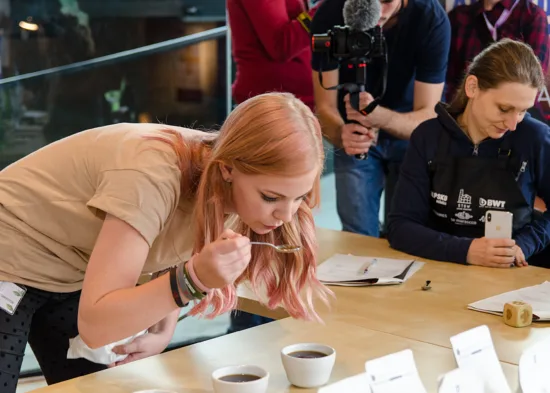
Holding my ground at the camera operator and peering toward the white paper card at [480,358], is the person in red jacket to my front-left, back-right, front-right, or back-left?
back-right

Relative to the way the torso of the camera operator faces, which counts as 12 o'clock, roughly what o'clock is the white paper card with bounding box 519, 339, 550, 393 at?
The white paper card is roughly at 10 o'clock from the camera operator.

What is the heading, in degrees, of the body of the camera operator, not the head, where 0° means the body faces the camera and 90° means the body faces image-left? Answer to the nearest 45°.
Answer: approximately 45°

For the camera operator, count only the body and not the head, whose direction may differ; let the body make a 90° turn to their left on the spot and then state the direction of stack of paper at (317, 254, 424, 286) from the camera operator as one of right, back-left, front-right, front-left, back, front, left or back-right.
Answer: front-right

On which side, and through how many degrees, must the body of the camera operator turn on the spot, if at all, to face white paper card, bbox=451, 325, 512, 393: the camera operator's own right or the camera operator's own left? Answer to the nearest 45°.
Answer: approximately 45° to the camera operator's own left

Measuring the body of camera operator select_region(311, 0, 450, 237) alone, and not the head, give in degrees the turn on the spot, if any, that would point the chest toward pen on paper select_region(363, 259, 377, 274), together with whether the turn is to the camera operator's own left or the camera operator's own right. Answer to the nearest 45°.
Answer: approximately 45° to the camera operator's own left

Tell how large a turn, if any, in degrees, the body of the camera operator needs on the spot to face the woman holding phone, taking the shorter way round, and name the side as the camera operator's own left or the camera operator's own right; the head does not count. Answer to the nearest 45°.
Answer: approximately 90° to the camera operator's own left

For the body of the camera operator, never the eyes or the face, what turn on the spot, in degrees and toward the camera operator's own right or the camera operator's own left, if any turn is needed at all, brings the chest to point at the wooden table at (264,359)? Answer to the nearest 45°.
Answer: approximately 45° to the camera operator's own left

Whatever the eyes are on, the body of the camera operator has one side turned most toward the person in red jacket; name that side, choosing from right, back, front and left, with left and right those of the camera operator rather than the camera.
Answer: right

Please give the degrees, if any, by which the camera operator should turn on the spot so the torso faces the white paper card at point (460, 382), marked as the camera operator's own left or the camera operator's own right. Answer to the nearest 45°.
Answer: approximately 45° to the camera operator's own left

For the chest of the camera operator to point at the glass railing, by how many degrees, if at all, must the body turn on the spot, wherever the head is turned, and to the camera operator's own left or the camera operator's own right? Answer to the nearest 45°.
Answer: approximately 90° to the camera operator's own right
